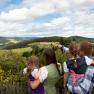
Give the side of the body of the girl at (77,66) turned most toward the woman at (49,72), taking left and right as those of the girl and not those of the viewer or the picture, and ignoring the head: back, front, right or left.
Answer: left

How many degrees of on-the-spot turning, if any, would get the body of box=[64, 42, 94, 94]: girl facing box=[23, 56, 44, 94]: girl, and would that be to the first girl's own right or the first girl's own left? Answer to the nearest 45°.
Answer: approximately 90° to the first girl's own left

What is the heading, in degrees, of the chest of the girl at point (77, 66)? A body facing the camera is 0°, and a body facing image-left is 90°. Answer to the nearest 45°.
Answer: approximately 180°

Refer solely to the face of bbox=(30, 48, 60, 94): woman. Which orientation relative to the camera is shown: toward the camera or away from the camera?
away from the camera
